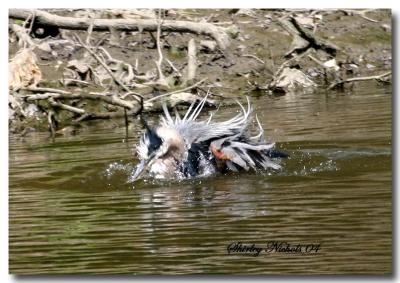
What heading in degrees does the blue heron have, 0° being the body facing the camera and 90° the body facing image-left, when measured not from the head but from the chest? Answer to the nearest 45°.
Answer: approximately 90°
